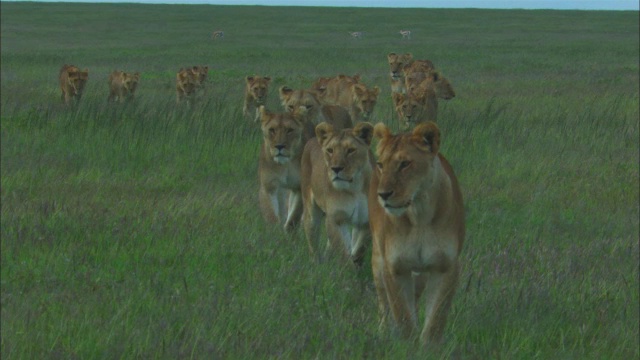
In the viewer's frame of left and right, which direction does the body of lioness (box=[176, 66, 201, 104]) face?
facing the viewer

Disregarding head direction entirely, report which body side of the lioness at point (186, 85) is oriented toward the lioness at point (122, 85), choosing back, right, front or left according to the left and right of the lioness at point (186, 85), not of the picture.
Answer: right

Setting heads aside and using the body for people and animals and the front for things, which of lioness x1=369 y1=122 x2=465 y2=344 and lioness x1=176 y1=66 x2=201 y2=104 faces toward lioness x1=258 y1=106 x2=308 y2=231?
lioness x1=176 y1=66 x2=201 y2=104

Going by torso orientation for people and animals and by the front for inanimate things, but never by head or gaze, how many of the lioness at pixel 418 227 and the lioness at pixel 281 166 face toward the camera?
2

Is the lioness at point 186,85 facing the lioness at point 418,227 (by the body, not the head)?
yes

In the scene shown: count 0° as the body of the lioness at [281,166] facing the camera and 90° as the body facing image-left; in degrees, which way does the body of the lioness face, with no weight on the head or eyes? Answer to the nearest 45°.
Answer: approximately 0°

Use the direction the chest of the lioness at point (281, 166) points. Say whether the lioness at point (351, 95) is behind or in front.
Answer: behind

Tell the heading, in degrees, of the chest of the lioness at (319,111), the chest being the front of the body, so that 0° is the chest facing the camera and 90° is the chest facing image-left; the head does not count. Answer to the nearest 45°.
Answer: approximately 45°

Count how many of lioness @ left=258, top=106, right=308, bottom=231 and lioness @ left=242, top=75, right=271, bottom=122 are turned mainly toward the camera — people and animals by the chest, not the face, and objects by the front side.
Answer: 2

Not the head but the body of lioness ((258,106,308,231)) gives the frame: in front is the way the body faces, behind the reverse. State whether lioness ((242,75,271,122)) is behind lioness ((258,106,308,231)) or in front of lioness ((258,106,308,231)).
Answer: behind

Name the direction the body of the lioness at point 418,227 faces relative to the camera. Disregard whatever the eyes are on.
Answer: toward the camera

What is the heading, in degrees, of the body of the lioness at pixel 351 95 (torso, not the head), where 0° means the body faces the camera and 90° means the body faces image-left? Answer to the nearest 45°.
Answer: approximately 315°

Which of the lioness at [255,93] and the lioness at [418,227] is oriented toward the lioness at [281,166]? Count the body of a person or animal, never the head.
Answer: the lioness at [255,93]

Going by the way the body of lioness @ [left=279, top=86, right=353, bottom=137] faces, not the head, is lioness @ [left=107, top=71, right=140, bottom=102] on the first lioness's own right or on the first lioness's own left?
on the first lioness's own right
